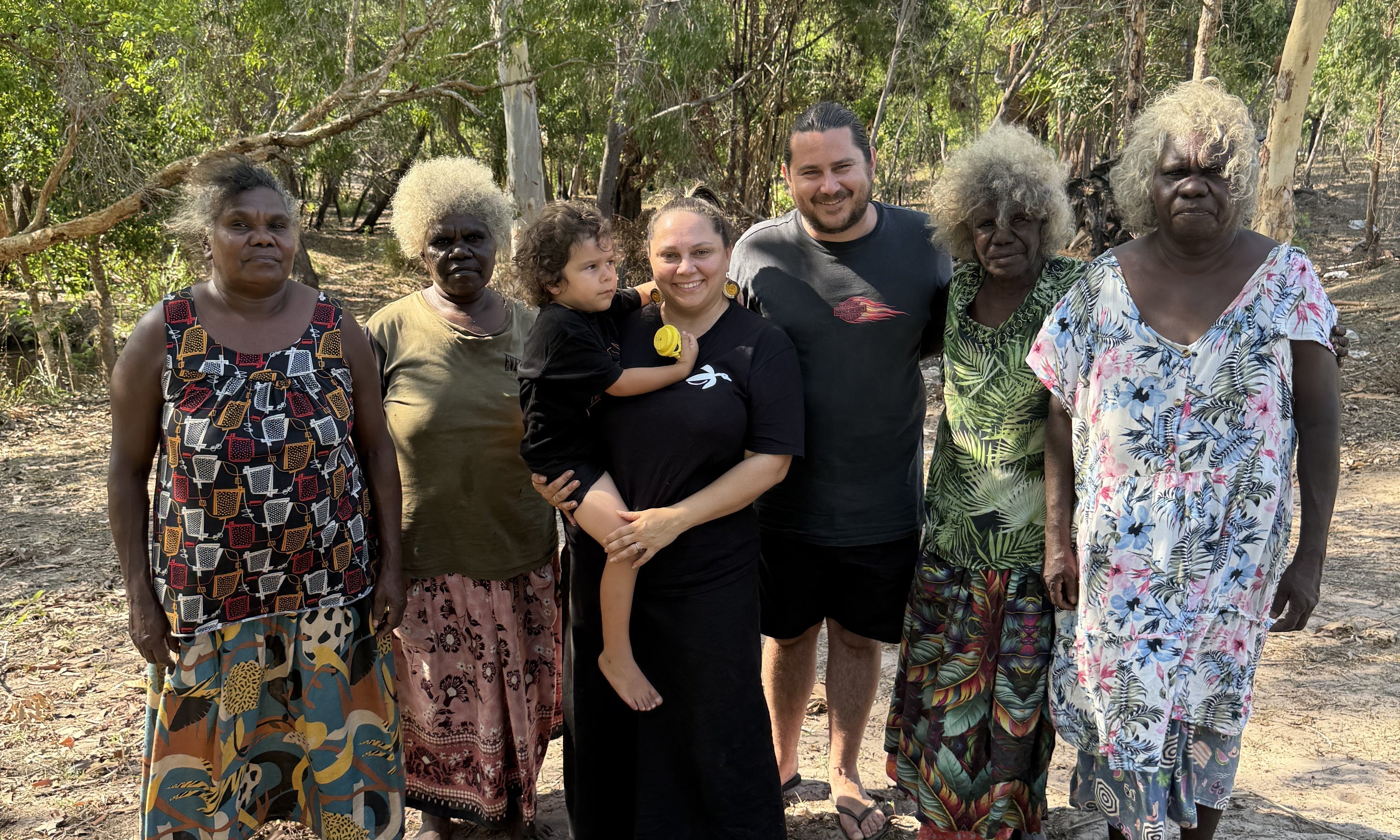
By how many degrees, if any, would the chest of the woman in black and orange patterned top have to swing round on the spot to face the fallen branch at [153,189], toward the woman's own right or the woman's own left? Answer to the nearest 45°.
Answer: approximately 180°

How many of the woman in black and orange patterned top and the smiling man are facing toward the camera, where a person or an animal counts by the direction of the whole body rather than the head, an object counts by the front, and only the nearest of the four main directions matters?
2

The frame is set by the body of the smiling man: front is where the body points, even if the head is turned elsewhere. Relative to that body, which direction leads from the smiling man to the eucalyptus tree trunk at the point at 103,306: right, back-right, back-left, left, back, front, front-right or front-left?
back-right

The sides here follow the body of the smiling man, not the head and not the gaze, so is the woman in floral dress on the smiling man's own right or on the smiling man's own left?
on the smiling man's own left

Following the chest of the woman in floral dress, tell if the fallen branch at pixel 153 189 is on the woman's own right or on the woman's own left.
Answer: on the woman's own right

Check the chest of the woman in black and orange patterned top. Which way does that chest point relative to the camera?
toward the camera

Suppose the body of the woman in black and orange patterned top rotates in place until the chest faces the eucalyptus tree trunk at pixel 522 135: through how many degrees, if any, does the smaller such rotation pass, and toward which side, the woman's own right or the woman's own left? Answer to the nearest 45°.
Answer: approximately 180°

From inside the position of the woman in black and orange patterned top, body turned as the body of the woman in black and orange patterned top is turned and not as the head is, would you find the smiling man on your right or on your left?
on your left

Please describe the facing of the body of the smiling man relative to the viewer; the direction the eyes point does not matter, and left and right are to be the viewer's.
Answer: facing the viewer

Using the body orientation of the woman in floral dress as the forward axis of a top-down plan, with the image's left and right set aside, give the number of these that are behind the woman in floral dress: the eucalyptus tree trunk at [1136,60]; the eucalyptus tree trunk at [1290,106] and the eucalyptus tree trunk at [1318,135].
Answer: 3

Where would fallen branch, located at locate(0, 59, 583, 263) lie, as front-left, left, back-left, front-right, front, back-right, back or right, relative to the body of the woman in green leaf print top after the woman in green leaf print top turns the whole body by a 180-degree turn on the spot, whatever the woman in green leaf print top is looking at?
front-left

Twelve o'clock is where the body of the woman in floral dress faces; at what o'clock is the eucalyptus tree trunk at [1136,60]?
The eucalyptus tree trunk is roughly at 6 o'clock from the woman in floral dress.
